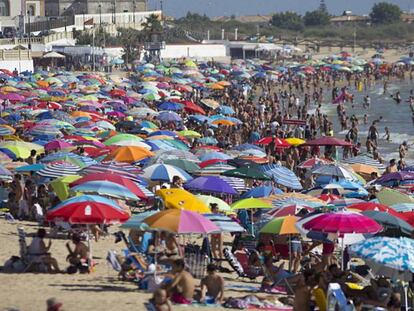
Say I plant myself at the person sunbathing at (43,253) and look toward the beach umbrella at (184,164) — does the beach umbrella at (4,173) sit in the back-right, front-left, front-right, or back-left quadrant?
front-left

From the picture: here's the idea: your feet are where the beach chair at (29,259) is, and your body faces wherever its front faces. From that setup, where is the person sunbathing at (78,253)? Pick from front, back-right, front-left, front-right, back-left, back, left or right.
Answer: front

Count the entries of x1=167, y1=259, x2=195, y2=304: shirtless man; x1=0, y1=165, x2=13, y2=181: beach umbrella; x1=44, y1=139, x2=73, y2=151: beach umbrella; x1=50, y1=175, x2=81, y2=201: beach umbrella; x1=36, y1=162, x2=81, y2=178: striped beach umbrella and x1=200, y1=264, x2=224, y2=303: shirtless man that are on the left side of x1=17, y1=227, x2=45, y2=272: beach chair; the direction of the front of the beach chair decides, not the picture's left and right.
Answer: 4

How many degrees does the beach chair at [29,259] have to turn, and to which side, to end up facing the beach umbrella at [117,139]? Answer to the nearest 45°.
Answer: approximately 90° to its left

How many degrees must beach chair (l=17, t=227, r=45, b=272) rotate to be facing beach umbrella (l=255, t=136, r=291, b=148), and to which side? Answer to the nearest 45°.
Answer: approximately 45° to its left

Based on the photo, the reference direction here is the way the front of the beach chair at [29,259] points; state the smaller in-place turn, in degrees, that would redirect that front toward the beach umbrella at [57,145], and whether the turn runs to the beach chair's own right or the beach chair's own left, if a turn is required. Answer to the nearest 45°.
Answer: approximately 90° to the beach chair's own left

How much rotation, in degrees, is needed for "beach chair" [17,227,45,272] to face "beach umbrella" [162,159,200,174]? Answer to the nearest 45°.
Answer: approximately 45° to its left

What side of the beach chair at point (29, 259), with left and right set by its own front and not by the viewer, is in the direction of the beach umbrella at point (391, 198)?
front

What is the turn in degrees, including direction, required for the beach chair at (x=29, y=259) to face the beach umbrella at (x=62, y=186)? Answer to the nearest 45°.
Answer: approximately 90° to its left

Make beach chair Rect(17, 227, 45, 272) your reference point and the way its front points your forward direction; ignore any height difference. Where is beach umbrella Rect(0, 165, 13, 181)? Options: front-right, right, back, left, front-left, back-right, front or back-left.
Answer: left

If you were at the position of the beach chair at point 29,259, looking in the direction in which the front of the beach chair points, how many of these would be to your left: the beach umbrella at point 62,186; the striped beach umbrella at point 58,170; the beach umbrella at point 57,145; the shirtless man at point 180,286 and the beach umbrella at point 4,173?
4

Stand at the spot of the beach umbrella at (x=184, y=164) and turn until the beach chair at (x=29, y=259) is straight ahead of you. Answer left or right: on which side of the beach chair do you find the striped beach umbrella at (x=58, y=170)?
right

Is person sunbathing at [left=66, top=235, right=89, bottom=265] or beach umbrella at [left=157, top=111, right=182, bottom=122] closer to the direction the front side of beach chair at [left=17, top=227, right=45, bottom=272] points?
the person sunbathing

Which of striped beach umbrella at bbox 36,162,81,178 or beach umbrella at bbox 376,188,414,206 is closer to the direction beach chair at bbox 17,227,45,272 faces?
the beach umbrella

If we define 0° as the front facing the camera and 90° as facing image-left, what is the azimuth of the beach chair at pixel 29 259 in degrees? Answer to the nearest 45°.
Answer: approximately 270°
